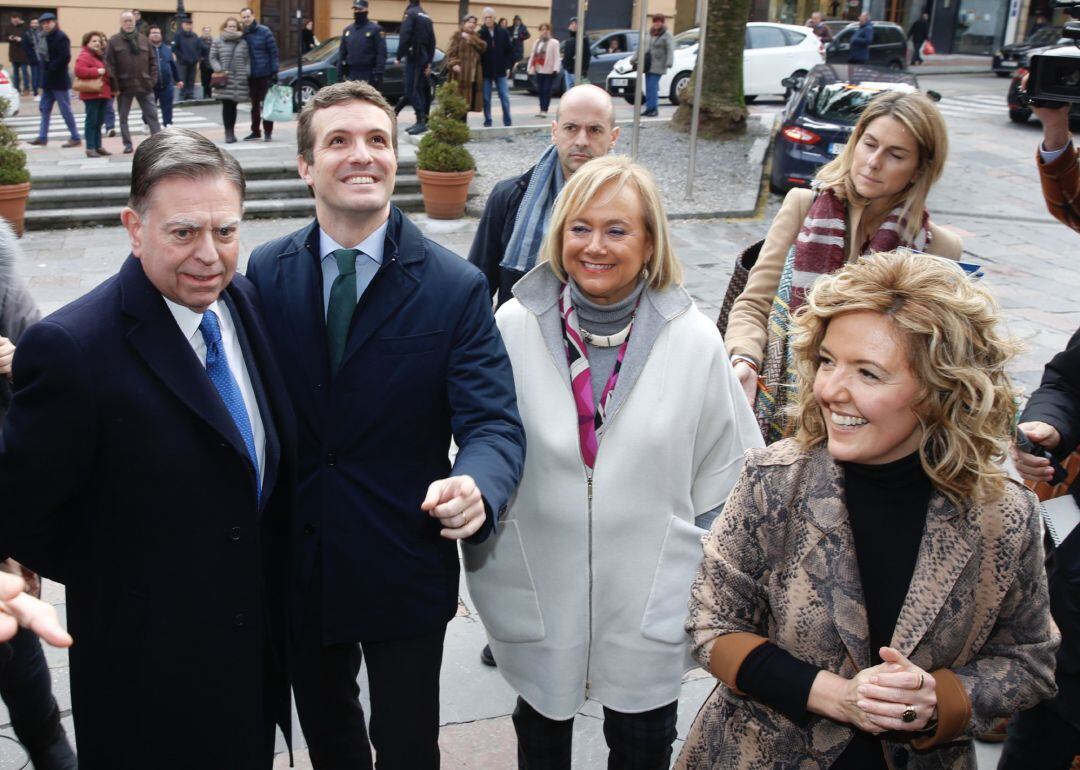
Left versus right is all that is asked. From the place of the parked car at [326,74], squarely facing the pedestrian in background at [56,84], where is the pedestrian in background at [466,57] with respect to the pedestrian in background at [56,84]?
left

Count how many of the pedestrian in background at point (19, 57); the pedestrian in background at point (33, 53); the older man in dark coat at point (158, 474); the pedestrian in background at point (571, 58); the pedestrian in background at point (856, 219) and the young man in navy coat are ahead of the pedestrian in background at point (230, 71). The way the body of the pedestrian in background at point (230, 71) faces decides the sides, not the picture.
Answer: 3

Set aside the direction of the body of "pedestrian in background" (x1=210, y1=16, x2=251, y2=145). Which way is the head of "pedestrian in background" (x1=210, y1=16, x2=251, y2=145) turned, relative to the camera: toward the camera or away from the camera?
toward the camera

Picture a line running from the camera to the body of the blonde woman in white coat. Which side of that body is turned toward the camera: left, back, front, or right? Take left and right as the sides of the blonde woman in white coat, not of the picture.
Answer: front

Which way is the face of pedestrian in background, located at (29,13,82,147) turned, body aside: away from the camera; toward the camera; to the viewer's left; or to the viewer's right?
toward the camera

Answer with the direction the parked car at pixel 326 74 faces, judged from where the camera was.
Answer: facing to the left of the viewer

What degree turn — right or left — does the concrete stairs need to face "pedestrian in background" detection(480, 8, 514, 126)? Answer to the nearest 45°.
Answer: approximately 135° to its left

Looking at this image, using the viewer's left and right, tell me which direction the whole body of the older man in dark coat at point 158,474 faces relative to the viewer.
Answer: facing the viewer and to the right of the viewer

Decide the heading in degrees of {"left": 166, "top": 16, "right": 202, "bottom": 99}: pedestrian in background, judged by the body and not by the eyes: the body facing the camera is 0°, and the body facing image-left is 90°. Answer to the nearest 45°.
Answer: approximately 0°

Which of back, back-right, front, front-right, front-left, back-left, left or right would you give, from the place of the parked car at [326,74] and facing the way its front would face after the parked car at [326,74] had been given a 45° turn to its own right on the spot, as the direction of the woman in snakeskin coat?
back-left

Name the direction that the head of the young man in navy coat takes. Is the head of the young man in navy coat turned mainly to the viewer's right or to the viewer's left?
to the viewer's right

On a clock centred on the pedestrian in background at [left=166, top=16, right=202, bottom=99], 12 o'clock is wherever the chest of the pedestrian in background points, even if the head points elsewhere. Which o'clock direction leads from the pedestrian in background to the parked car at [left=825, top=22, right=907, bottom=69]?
The parked car is roughly at 9 o'clock from the pedestrian in background.

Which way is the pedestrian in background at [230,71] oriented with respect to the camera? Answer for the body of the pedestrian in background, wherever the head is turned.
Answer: toward the camera

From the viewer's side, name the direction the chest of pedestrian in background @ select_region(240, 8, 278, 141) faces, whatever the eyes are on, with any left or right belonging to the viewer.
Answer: facing the viewer and to the left of the viewer

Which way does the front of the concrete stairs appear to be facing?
toward the camera

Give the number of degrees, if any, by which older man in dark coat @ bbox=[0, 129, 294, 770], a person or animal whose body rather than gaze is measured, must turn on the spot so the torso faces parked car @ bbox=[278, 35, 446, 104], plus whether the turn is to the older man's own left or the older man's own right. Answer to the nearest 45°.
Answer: approximately 135° to the older man's own left

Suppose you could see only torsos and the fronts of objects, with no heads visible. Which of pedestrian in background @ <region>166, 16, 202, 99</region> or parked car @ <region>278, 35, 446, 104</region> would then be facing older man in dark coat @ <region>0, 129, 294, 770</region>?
the pedestrian in background

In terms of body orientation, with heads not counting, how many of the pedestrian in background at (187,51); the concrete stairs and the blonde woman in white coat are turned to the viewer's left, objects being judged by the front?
0
